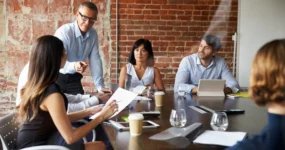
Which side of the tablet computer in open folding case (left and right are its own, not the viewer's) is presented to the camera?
back

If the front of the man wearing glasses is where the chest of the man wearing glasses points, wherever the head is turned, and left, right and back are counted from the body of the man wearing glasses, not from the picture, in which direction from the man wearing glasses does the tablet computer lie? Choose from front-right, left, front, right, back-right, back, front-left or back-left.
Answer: front-right

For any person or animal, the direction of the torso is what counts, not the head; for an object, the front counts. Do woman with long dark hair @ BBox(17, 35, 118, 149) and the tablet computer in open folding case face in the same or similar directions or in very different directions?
same or similar directions

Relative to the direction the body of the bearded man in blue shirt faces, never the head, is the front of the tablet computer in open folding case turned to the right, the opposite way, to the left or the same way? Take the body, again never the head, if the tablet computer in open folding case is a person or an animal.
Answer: the opposite way

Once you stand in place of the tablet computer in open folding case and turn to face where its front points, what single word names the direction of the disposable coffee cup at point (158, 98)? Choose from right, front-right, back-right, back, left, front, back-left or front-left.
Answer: back-left

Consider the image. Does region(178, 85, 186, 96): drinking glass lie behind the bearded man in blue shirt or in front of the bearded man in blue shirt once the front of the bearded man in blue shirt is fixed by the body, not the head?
in front

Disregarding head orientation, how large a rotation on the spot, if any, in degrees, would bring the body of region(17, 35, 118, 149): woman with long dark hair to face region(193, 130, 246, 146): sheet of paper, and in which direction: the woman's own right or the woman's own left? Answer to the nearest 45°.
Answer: approximately 90° to the woman's own right

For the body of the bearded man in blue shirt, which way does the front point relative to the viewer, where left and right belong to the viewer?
facing the viewer

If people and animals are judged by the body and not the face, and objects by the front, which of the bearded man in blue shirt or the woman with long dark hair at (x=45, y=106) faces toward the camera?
the bearded man in blue shirt

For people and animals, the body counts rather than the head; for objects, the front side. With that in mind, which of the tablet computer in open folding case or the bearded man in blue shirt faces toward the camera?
the bearded man in blue shirt

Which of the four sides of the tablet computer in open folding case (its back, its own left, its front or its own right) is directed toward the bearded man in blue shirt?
front

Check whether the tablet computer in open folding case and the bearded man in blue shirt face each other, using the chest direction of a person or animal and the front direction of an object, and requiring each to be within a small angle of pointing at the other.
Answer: yes

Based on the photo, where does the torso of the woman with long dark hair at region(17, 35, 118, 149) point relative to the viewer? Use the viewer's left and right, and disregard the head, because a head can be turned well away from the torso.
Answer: facing away from the viewer and to the right of the viewer

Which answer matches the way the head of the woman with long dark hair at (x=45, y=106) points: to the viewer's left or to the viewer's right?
to the viewer's right
